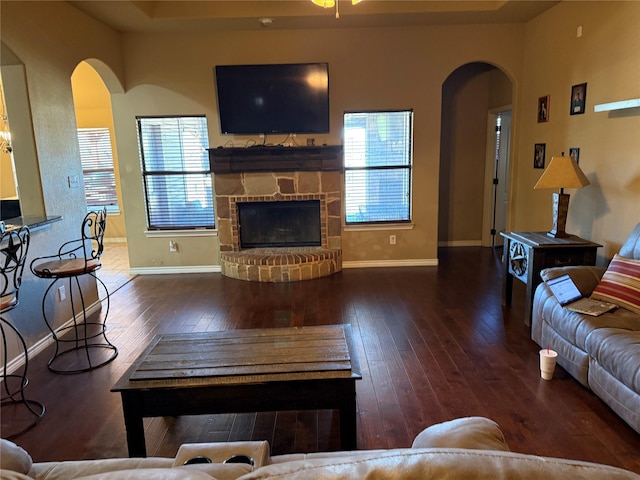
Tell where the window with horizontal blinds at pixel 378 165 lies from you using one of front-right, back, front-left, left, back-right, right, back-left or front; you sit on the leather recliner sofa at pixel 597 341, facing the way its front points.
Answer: right

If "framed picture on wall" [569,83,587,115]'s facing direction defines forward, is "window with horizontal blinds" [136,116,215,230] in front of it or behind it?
in front

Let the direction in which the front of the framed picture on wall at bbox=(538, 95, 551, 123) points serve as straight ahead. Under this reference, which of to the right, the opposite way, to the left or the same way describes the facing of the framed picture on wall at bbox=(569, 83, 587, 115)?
the same way

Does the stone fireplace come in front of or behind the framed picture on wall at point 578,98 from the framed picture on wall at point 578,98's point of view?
in front

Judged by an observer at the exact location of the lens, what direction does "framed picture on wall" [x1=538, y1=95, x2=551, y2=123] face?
facing the viewer and to the left of the viewer

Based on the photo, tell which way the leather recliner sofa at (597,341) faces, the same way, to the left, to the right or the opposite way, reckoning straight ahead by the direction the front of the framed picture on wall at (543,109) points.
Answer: the same way

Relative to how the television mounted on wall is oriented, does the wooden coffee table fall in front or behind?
in front

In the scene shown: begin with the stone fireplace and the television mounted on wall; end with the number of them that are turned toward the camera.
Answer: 2

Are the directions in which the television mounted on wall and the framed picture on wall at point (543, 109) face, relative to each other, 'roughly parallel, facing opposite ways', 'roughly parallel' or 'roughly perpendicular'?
roughly perpendicular

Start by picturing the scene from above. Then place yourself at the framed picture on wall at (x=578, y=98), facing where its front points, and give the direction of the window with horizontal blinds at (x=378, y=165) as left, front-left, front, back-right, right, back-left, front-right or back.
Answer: front-right

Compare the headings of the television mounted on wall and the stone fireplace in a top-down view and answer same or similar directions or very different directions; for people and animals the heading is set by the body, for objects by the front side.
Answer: same or similar directions

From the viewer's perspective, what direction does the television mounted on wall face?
toward the camera

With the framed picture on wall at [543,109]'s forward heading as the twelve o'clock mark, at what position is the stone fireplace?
The stone fireplace is roughly at 1 o'clock from the framed picture on wall.

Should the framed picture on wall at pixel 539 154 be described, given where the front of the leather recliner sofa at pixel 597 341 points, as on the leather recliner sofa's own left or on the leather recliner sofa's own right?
on the leather recliner sofa's own right

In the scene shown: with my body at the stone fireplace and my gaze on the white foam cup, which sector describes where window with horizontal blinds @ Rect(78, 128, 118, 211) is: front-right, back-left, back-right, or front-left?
back-right

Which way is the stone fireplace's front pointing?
toward the camera
